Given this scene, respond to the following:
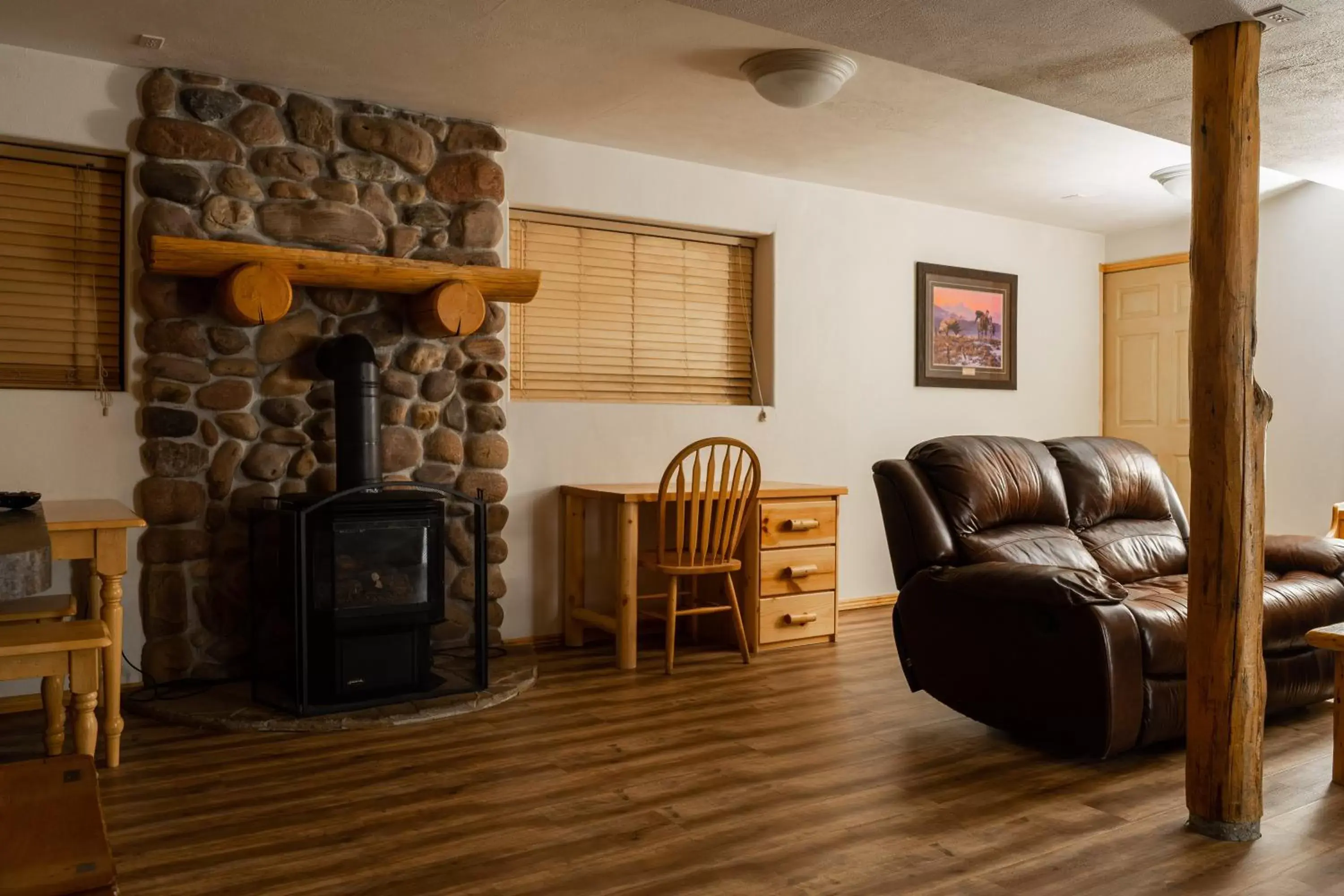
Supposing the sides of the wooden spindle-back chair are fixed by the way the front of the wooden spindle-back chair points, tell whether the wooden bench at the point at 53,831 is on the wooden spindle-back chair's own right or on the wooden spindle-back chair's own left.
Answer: on the wooden spindle-back chair's own left

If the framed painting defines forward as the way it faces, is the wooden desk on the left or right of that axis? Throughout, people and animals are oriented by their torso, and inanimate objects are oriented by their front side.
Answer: on its right

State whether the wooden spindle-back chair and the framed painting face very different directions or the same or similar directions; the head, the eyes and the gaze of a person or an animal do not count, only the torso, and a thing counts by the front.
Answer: very different directions

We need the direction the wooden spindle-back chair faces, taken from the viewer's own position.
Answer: facing away from the viewer and to the left of the viewer

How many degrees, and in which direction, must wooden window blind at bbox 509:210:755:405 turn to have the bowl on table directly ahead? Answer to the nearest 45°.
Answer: approximately 90° to its right

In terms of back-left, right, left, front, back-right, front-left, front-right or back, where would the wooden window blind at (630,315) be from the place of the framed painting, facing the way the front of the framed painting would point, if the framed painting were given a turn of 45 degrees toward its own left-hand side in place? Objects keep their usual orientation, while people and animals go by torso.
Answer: back-right

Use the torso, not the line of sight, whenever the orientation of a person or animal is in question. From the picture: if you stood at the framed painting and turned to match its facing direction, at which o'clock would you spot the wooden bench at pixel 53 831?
The wooden bench is roughly at 2 o'clock from the framed painting.

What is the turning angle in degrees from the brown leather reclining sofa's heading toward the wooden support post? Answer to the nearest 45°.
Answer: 0° — it already faces it

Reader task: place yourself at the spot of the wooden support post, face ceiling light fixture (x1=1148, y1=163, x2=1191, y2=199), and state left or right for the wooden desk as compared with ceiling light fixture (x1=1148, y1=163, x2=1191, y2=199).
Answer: left

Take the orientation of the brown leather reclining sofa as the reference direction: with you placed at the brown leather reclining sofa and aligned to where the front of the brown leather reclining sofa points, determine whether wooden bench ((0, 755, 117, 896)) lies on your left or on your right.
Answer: on your right

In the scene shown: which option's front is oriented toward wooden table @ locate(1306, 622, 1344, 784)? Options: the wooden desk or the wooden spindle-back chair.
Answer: the wooden desk
